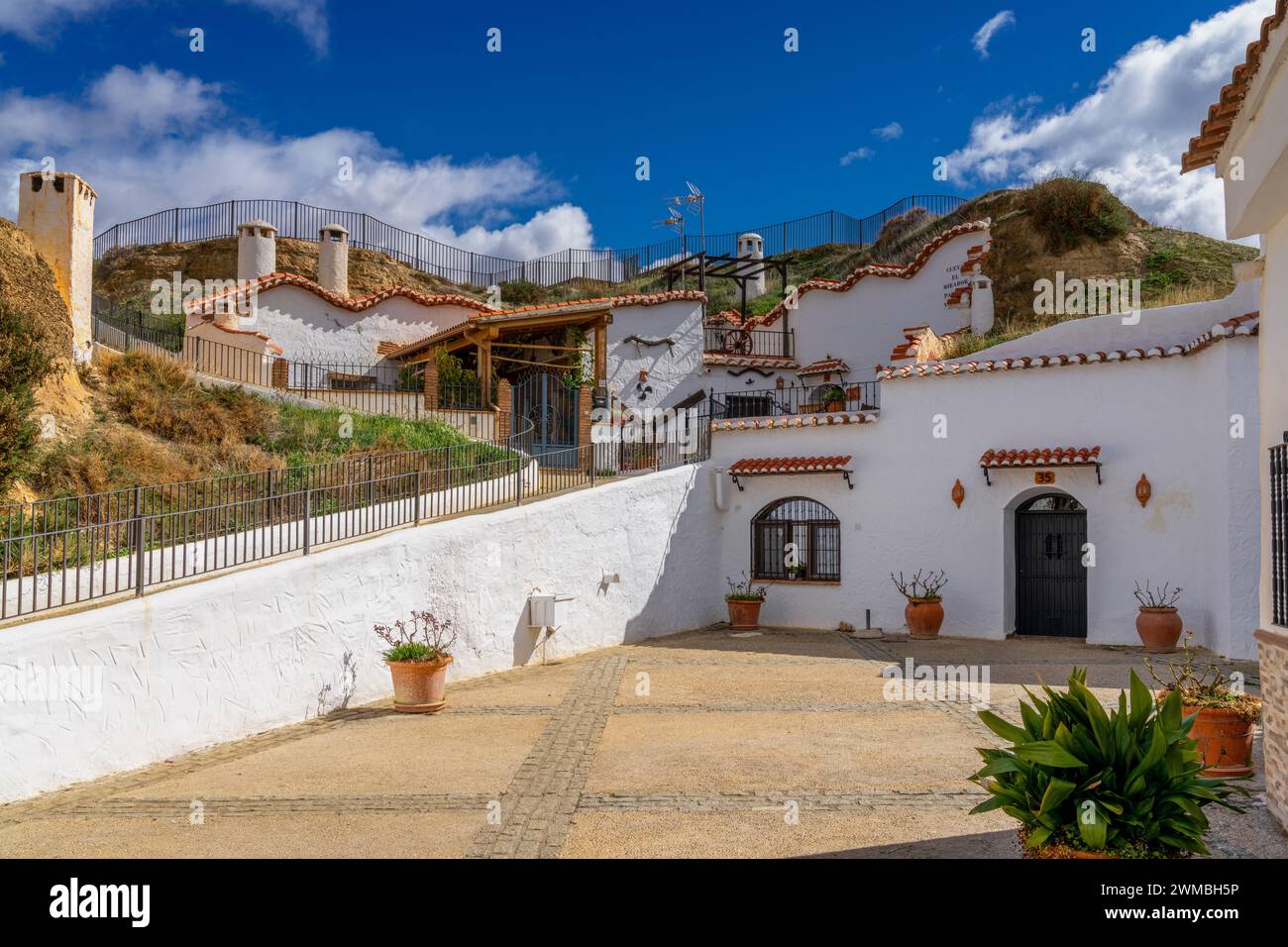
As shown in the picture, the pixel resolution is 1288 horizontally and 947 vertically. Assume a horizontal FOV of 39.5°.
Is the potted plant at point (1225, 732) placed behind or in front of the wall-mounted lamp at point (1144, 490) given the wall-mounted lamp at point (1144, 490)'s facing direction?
in front

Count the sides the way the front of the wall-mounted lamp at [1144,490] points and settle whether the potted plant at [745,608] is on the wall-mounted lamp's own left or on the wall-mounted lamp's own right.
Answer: on the wall-mounted lamp's own right

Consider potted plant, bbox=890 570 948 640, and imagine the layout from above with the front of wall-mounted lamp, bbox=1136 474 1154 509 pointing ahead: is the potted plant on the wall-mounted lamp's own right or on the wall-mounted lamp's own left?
on the wall-mounted lamp's own right

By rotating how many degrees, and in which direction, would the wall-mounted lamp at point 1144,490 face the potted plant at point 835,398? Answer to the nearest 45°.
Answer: approximately 135° to its right

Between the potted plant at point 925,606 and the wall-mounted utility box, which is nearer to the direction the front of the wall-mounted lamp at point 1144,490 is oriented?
the wall-mounted utility box

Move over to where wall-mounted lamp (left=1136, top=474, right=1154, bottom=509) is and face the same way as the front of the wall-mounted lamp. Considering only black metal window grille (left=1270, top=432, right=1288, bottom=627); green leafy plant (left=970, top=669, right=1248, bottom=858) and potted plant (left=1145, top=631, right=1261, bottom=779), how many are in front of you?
3

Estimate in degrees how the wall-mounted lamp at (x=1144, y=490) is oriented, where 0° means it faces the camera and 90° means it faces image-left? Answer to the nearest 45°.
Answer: approximately 0°
